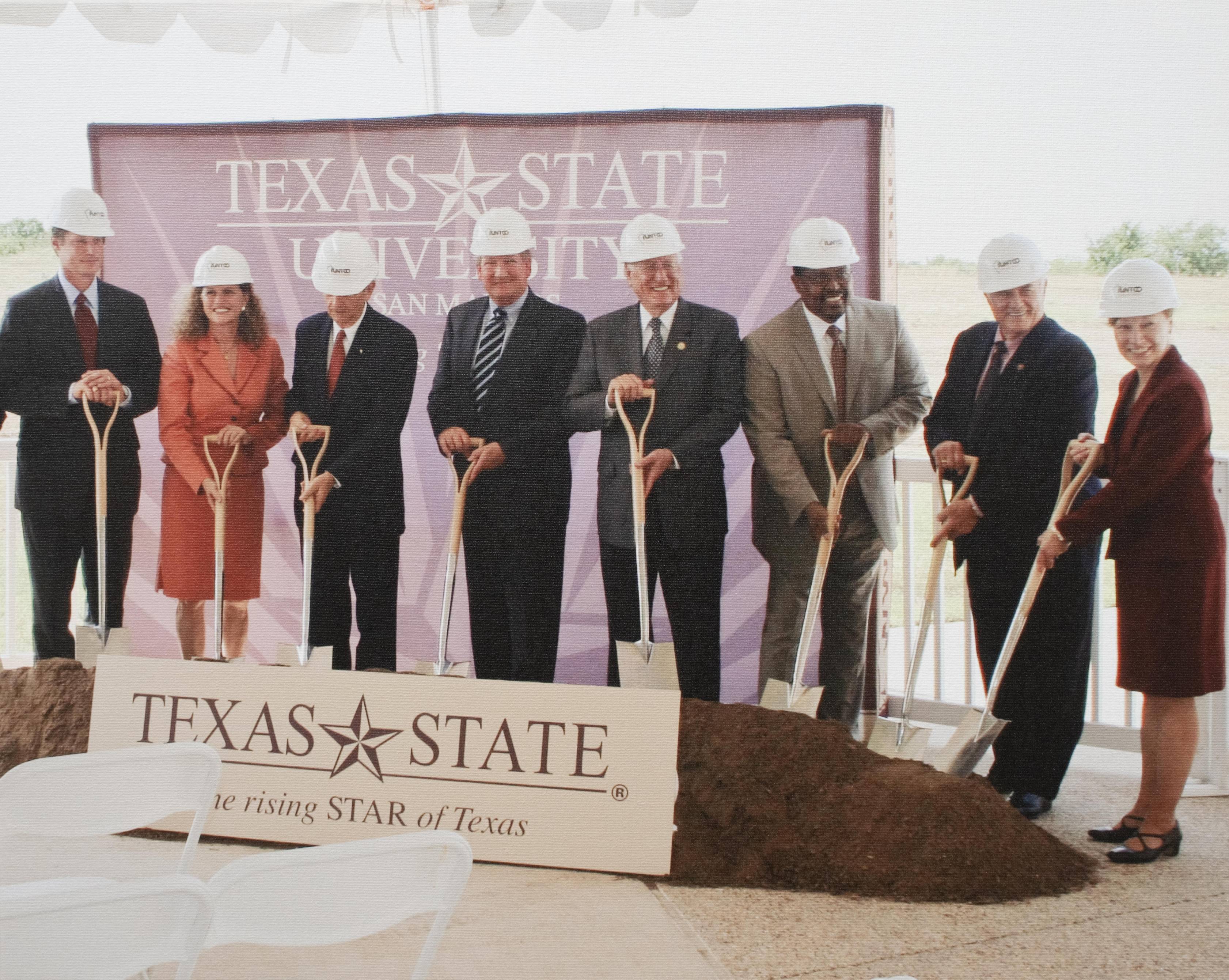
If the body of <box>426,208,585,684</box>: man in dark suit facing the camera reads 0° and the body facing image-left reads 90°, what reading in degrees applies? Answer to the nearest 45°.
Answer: approximately 45°

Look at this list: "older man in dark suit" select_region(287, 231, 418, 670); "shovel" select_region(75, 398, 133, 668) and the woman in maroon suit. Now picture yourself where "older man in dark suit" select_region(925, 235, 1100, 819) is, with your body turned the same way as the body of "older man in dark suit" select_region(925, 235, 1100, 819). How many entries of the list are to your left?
1

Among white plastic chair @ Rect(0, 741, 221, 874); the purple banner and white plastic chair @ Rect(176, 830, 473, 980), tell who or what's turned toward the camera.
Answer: the purple banner

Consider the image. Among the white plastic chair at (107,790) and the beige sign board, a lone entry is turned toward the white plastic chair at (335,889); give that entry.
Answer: the beige sign board

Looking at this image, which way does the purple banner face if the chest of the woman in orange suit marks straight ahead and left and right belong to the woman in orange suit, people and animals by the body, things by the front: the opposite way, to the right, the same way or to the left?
the same way

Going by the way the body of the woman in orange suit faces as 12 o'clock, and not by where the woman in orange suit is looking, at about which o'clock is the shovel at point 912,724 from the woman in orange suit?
The shovel is roughly at 10 o'clock from the woman in orange suit.

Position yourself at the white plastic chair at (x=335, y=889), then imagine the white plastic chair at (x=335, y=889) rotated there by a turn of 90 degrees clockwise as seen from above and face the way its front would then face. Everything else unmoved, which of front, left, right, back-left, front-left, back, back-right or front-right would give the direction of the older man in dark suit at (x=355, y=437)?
front-left

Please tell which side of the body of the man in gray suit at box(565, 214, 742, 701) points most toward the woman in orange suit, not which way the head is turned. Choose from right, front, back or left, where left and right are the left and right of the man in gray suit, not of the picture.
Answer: right

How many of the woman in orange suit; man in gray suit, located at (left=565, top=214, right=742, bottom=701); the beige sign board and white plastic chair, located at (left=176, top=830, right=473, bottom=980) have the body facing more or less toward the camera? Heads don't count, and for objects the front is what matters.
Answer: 3

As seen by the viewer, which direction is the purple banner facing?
toward the camera

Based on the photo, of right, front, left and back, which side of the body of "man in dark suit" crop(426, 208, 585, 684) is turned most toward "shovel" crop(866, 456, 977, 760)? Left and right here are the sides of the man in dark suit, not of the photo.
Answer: left

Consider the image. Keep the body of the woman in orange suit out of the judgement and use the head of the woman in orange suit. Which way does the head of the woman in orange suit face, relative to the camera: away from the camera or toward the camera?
toward the camera

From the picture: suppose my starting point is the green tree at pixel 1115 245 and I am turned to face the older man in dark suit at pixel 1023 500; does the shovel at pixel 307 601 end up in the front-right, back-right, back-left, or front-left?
front-right

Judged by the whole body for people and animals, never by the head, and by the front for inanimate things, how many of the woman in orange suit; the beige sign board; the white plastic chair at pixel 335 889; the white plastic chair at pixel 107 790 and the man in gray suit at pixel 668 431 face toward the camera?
3

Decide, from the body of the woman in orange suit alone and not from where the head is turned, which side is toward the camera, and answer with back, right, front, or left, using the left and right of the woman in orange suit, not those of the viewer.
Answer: front

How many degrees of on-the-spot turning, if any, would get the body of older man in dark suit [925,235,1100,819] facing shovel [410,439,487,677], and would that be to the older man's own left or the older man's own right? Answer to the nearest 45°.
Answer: approximately 45° to the older man's own right

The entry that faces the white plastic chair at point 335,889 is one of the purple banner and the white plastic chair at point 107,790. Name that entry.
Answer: the purple banner

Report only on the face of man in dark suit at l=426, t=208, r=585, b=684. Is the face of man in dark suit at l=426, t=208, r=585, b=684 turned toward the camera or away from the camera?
toward the camera

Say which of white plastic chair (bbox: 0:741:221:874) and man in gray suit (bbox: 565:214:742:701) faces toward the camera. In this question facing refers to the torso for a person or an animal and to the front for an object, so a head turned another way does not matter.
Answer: the man in gray suit
